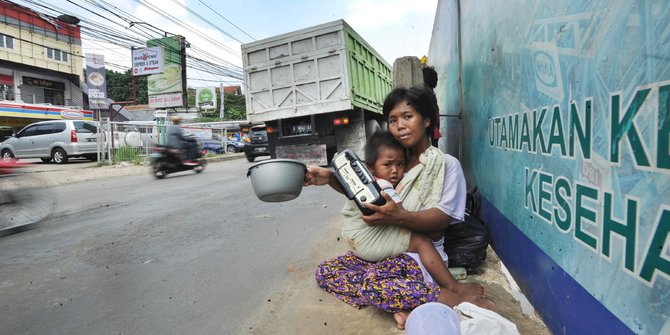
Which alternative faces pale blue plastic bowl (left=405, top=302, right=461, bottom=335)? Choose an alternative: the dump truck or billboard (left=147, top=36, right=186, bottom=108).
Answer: the billboard

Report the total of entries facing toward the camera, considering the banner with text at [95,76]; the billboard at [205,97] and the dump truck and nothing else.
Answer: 2

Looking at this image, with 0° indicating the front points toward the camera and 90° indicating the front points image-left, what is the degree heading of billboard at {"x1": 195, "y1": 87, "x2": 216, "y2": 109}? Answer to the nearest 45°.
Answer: approximately 0°

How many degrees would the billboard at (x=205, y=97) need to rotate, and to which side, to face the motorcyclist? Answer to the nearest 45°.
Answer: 0° — it already faces them

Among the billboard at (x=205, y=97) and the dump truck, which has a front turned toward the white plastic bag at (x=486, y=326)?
the billboard

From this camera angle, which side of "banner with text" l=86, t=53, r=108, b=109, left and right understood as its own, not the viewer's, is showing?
front

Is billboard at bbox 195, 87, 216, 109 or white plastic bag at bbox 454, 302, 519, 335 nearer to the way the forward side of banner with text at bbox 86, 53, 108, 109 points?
the white plastic bag

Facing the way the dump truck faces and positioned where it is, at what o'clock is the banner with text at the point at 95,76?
The banner with text is roughly at 9 o'clock from the dump truck.

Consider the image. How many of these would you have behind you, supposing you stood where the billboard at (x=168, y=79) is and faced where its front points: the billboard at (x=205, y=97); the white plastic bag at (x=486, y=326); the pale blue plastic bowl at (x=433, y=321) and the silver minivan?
1
